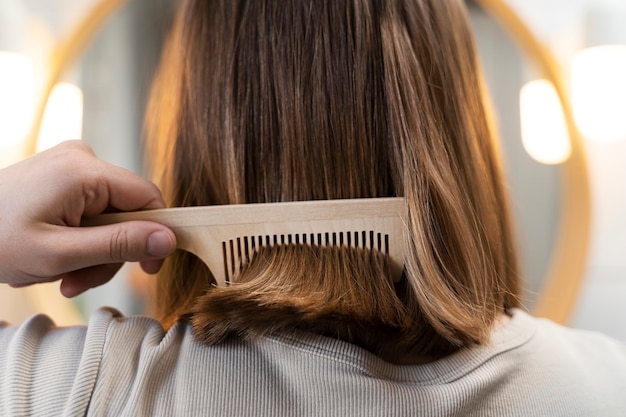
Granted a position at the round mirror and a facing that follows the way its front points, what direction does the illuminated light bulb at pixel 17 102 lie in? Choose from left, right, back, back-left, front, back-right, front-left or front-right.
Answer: right

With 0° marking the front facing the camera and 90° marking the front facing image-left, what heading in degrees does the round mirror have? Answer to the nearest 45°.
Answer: approximately 0°
